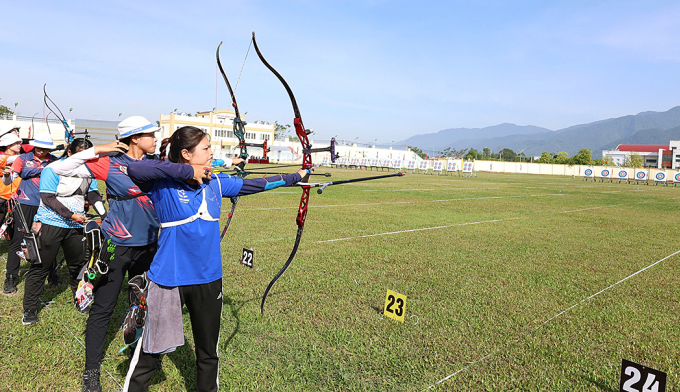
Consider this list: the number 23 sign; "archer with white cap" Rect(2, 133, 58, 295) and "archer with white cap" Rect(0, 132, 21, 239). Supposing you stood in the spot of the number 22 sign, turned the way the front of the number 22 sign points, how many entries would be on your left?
1

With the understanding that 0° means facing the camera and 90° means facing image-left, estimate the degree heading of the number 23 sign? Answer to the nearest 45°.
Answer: approximately 45°

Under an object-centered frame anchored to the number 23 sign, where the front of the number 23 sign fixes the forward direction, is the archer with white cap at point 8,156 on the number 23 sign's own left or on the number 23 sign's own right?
on the number 23 sign's own right

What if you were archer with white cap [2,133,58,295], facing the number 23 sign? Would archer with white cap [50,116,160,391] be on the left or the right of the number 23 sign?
right

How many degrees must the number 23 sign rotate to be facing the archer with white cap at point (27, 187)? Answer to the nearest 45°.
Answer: approximately 45° to its right

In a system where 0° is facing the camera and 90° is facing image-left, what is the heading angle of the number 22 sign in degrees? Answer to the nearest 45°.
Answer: approximately 45°

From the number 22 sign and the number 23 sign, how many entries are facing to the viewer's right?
0

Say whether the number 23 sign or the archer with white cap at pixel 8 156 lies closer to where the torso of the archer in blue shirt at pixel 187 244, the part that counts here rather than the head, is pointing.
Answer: the number 23 sign

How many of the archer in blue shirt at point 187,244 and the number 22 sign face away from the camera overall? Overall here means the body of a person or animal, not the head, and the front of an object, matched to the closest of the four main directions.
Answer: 0

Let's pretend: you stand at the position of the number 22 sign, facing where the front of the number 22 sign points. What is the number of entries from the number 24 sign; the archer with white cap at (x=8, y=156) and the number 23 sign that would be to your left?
2

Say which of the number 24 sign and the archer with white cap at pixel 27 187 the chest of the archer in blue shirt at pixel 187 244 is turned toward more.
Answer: the number 24 sign

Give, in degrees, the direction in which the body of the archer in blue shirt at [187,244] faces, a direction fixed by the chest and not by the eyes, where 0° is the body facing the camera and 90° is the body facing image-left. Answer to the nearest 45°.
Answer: approximately 315°

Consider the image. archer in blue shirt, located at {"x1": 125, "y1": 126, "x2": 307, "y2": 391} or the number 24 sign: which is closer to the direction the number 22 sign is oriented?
the archer in blue shirt
